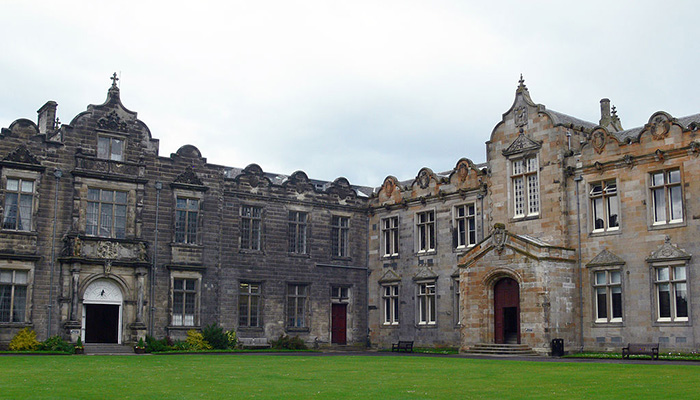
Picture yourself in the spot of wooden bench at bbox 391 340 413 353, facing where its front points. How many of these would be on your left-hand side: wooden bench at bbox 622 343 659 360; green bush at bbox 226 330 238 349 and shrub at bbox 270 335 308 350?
1

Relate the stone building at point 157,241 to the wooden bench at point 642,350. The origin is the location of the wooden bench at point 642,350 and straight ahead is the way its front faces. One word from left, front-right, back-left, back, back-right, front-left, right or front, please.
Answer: front-right

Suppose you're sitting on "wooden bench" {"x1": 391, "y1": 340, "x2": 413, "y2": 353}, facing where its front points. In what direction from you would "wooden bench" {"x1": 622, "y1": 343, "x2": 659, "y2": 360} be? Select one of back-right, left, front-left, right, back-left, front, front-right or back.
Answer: left

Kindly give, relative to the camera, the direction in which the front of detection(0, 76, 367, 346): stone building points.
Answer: facing the viewer and to the right of the viewer

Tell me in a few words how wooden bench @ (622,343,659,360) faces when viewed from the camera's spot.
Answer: facing the viewer and to the left of the viewer

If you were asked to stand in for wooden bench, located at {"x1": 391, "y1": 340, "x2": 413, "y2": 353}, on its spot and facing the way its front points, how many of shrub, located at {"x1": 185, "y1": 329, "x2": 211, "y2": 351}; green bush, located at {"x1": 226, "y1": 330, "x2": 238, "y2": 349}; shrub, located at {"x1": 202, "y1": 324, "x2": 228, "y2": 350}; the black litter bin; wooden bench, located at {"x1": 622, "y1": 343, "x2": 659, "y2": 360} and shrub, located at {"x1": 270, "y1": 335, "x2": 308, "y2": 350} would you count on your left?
2

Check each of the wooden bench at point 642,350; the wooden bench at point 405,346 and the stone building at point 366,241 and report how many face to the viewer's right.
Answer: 0

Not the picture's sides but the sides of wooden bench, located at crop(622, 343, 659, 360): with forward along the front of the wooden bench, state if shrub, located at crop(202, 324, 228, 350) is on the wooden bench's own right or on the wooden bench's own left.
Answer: on the wooden bench's own right

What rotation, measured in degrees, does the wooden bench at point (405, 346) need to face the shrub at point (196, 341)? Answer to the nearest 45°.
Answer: approximately 45° to its right

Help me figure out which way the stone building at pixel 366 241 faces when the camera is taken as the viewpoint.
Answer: facing the viewer

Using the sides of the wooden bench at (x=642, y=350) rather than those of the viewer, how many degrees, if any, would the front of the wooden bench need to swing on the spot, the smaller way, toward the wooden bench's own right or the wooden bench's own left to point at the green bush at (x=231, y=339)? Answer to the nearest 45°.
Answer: approximately 45° to the wooden bench's own right

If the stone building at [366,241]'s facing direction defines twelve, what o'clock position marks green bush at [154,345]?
The green bush is roughly at 3 o'clock from the stone building.

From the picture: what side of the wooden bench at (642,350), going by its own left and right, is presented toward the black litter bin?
right
